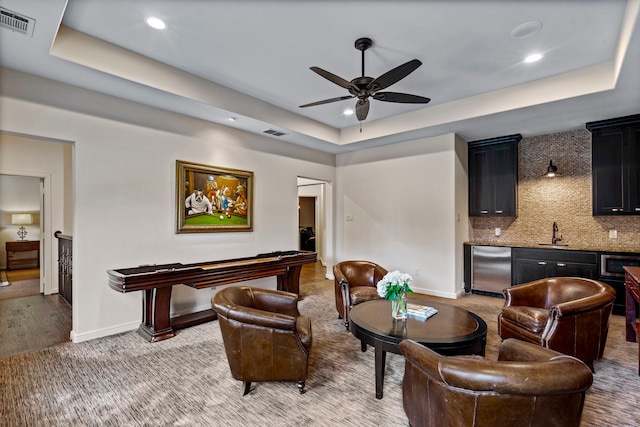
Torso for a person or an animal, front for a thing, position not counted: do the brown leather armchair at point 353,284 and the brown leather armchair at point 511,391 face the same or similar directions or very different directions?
very different directions

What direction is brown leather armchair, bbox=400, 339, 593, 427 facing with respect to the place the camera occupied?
facing away from the viewer and to the left of the viewer

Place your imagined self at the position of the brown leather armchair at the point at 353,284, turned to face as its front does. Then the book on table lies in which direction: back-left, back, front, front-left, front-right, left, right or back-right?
front

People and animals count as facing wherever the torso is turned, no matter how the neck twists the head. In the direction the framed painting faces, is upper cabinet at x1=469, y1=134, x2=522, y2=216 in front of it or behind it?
in front

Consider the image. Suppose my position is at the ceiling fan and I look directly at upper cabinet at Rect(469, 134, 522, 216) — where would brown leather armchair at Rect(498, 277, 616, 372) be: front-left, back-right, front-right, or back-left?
front-right

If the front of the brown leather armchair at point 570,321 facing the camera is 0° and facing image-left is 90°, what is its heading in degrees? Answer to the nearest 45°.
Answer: approximately 45°

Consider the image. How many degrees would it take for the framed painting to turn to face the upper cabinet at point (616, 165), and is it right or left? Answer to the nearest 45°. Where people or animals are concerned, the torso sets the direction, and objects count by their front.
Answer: approximately 45° to its left

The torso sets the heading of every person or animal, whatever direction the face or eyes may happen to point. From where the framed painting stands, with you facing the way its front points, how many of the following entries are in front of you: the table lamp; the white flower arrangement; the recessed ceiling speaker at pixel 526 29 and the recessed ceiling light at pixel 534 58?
3

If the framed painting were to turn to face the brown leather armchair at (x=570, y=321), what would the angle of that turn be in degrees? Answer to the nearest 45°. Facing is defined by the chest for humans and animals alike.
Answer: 0° — it already faces it

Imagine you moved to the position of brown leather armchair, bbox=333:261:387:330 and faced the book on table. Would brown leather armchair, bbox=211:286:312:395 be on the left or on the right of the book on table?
right

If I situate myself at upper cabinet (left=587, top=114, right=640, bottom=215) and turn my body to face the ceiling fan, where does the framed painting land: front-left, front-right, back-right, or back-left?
front-right

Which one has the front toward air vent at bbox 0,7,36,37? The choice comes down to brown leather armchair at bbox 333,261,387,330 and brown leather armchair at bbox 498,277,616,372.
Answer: brown leather armchair at bbox 498,277,616,372

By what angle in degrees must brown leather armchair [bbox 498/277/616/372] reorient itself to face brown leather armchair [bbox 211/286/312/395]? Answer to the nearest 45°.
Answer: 0° — it already faces it

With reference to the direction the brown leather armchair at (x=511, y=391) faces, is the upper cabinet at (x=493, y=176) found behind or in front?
in front

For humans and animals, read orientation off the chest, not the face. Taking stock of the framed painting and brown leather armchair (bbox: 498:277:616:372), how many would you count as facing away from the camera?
0

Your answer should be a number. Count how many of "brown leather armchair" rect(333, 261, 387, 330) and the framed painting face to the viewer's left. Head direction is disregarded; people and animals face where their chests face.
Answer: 0
